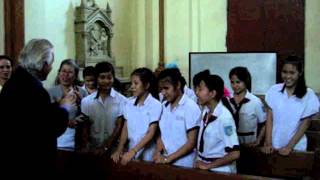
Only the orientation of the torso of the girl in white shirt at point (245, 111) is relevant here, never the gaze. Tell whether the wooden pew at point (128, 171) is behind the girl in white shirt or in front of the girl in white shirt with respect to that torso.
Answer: in front

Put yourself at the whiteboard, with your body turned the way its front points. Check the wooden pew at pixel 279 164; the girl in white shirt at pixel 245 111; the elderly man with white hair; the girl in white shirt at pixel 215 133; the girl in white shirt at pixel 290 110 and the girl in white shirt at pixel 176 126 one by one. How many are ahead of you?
6

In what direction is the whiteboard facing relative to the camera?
toward the camera

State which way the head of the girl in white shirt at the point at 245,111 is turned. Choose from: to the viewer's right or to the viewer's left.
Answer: to the viewer's left

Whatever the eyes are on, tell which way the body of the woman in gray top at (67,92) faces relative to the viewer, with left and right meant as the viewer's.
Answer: facing the viewer

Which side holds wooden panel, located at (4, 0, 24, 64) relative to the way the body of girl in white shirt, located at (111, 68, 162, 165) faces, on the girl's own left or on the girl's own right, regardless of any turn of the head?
on the girl's own right

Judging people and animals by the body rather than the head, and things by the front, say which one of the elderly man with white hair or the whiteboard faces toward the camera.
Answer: the whiteboard

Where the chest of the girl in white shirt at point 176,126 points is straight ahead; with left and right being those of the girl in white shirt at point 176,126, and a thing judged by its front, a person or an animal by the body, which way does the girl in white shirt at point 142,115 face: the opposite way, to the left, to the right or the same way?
the same way

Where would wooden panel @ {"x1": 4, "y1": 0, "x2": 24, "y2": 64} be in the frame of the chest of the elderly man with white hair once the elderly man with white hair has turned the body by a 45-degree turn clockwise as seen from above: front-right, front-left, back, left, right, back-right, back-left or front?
left

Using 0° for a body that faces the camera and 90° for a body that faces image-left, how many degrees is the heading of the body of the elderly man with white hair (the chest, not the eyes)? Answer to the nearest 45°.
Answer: approximately 225°

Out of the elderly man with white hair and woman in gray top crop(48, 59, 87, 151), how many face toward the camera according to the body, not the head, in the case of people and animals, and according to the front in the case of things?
1

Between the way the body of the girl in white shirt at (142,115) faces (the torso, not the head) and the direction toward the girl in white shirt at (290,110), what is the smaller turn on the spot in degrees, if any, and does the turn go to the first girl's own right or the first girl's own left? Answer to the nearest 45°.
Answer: approximately 135° to the first girl's own left

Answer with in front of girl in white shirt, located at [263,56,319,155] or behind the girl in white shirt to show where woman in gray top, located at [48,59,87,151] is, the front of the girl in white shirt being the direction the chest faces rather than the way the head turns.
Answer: in front

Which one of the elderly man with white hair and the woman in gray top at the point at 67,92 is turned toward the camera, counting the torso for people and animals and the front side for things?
the woman in gray top

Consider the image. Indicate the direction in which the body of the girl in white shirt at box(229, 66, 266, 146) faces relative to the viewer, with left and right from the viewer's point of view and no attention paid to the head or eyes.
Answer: facing the viewer and to the left of the viewer

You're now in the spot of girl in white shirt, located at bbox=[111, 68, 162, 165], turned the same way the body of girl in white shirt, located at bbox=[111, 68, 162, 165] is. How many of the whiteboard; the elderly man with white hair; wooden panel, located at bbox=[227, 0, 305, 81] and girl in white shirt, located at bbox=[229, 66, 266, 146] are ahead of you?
1

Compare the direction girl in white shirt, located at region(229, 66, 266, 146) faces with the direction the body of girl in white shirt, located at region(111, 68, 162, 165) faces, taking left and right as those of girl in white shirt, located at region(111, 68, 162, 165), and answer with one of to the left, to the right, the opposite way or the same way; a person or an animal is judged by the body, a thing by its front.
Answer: the same way

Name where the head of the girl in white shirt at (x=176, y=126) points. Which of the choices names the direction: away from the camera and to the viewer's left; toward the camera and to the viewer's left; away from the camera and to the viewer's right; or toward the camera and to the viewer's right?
toward the camera and to the viewer's left
